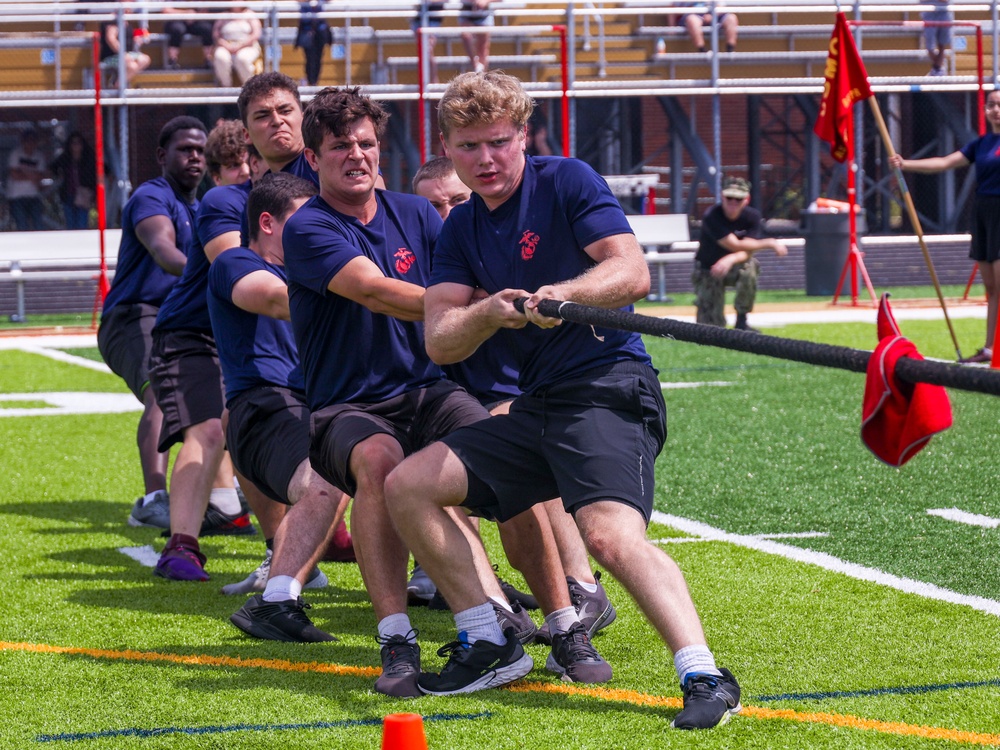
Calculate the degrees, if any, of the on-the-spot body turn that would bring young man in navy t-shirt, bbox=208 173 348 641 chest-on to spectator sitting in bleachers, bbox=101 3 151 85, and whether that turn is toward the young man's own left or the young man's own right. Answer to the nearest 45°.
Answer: approximately 90° to the young man's own left

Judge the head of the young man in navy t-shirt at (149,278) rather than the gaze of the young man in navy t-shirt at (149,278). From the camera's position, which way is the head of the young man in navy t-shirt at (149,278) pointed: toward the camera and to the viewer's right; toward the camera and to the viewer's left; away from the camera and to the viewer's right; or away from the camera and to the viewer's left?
toward the camera and to the viewer's right

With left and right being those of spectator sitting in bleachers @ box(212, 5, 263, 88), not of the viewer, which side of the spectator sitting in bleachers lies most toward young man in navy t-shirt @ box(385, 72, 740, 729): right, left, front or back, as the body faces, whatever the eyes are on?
front

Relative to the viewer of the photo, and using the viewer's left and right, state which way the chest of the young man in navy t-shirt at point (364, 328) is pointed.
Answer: facing the viewer and to the right of the viewer

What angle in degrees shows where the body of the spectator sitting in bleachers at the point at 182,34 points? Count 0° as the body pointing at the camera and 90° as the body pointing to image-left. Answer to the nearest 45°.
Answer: approximately 0°

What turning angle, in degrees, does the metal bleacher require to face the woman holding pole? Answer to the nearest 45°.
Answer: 0° — it already faces them

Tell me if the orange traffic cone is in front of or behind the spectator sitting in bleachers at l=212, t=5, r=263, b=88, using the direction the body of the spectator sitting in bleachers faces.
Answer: in front

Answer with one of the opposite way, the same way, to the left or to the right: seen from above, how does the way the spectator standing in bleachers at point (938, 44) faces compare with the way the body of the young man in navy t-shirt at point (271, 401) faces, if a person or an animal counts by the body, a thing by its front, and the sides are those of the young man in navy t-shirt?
to the right

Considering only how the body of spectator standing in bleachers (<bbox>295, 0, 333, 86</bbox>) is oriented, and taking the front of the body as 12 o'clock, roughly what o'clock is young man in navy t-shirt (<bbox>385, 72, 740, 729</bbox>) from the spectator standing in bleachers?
The young man in navy t-shirt is roughly at 12 o'clock from the spectator standing in bleachers.

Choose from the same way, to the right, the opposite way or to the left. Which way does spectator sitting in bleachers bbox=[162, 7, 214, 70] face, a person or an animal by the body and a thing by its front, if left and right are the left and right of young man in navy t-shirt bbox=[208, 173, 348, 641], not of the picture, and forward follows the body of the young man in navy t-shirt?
to the right

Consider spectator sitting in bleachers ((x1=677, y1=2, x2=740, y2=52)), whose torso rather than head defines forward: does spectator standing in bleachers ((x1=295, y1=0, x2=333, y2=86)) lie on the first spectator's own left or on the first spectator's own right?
on the first spectator's own right
